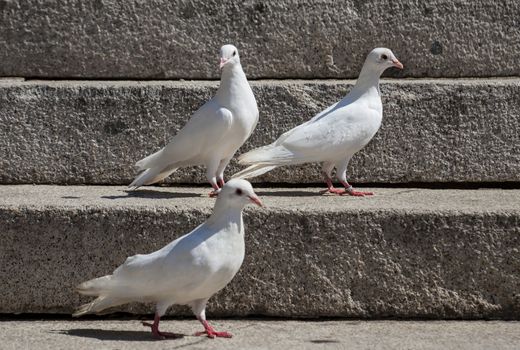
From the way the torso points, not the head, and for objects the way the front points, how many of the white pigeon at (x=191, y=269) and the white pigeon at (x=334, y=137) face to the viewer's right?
2

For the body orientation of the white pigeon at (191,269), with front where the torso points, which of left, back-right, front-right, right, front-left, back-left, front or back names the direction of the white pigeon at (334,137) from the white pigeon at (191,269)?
front-left

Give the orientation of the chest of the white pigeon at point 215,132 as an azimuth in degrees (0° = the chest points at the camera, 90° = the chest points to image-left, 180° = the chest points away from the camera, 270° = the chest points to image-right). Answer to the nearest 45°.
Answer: approximately 315°

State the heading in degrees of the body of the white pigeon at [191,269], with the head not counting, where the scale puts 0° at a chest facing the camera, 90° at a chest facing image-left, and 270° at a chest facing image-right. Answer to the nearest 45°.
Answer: approximately 270°

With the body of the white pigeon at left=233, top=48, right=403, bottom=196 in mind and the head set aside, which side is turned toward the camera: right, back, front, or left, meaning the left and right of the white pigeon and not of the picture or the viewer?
right
